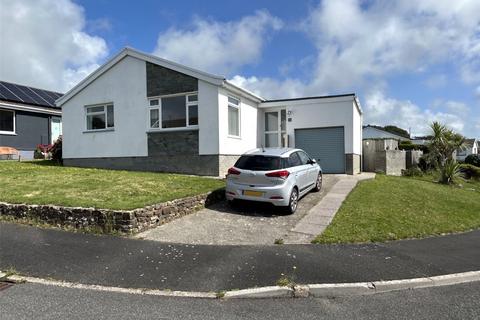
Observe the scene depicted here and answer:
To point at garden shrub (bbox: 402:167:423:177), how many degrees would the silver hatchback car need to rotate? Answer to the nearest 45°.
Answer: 0° — it already faces it

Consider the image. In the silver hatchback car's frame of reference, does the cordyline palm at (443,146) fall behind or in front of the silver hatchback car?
in front

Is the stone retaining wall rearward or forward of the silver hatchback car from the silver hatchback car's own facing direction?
rearward

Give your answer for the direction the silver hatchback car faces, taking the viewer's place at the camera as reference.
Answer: facing away from the viewer and to the right of the viewer

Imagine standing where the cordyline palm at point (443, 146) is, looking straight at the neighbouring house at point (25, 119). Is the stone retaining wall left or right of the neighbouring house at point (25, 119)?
left

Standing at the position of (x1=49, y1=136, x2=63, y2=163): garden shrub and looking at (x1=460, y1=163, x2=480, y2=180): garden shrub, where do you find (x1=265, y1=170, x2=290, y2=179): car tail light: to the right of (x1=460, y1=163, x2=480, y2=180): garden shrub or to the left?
right

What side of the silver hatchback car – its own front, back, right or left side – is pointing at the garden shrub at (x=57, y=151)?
left

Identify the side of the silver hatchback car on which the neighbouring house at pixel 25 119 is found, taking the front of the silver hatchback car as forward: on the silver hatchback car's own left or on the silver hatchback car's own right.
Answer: on the silver hatchback car's own left
